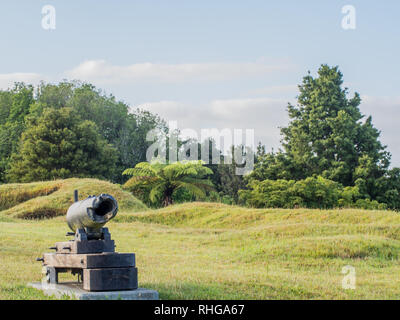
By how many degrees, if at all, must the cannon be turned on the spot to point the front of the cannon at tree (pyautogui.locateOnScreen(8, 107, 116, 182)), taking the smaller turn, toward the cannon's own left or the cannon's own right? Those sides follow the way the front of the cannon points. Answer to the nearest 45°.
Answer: approximately 135° to the cannon's own left

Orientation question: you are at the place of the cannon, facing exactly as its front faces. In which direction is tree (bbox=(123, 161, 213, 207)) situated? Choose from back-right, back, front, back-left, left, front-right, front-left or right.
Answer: back-left

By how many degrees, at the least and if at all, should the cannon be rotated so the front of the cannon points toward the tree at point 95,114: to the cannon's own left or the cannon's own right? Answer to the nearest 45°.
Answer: approximately 135° to the cannon's own left

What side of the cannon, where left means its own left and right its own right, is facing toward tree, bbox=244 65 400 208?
left

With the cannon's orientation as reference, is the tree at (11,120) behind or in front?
behind

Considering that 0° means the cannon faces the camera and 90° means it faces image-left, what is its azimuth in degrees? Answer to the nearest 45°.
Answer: approximately 315°
